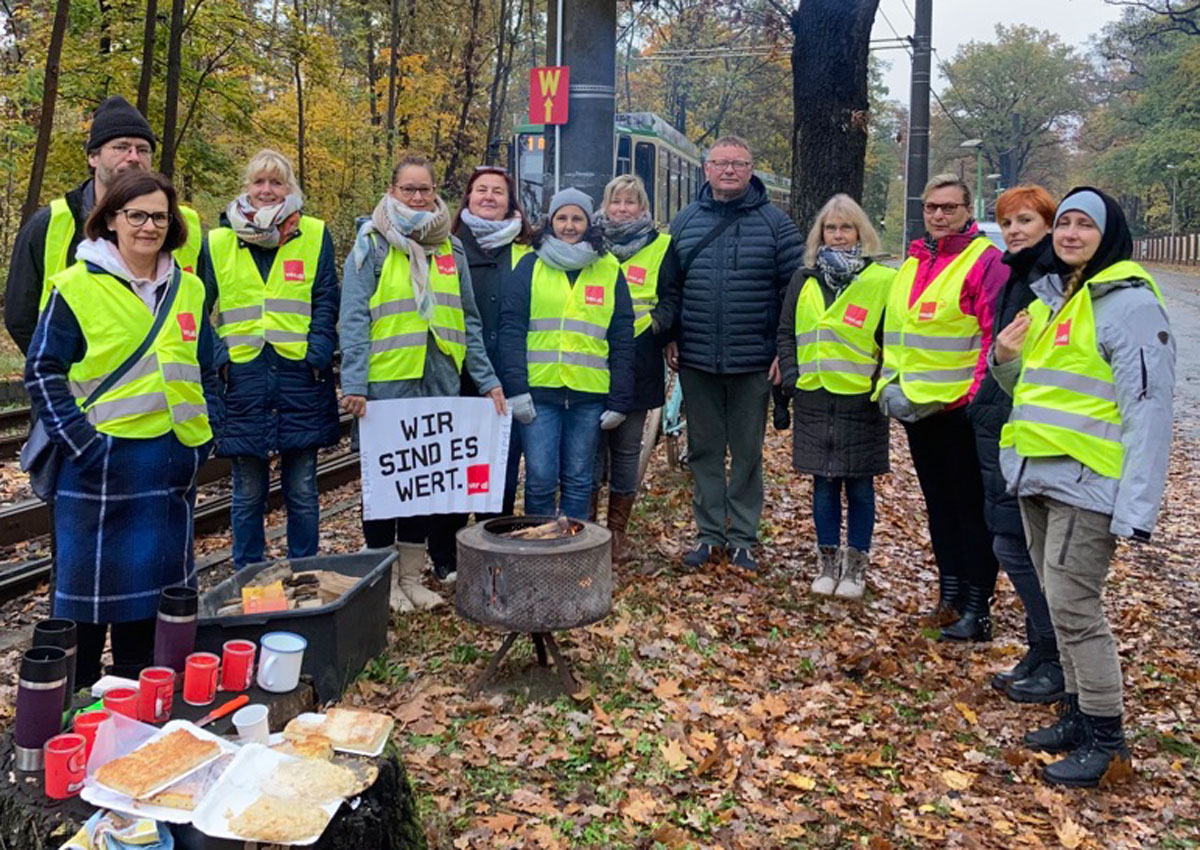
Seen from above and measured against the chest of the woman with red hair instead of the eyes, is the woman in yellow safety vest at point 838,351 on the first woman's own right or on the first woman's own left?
on the first woman's own right

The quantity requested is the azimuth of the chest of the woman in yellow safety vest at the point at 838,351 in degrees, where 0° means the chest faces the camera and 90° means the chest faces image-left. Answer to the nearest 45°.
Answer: approximately 0°

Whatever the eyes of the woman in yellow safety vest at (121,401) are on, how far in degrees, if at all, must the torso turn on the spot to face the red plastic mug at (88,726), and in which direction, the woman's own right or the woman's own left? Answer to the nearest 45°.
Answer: approximately 45° to the woman's own right

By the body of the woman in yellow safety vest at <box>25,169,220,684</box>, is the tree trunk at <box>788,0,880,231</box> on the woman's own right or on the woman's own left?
on the woman's own left

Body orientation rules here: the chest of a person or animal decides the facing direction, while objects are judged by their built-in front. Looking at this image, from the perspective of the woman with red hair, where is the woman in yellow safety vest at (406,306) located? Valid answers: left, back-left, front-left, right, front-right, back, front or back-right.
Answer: front-right

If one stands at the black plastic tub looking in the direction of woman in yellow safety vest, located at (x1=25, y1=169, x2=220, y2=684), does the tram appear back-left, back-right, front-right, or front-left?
back-right

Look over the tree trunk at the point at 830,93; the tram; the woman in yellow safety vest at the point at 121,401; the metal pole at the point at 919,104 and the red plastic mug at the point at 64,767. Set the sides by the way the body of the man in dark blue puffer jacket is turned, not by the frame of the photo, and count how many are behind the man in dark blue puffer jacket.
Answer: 3

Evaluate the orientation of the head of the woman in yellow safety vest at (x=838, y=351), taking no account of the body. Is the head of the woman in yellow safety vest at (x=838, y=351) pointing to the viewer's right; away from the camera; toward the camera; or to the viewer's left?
toward the camera

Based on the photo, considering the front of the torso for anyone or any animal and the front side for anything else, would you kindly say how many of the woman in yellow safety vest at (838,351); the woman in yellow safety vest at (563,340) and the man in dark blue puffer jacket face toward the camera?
3

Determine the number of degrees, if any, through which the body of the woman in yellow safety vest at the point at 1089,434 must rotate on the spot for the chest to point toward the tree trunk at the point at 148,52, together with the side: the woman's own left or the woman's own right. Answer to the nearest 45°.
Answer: approximately 90° to the woman's own right

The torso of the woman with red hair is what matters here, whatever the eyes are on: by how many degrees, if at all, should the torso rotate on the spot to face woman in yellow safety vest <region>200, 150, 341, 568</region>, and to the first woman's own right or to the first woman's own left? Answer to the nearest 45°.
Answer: approximately 45° to the first woman's own right

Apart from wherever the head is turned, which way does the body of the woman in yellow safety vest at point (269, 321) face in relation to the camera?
toward the camera

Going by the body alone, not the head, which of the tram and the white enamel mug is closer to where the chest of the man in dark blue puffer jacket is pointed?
the white enamel mug

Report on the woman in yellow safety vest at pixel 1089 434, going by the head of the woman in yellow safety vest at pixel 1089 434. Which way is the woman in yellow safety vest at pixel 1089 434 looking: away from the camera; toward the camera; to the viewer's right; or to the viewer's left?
toward the camera

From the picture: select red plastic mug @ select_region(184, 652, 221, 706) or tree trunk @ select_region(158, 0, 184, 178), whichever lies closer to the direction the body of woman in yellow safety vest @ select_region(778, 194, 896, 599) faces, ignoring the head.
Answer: the red plastic mug

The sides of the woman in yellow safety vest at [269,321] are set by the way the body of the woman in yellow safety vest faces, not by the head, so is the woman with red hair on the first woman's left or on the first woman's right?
on the first woman's left

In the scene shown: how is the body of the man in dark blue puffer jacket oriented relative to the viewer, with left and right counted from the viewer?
facing the viewer

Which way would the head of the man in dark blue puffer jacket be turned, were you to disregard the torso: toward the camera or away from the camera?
toward the camera

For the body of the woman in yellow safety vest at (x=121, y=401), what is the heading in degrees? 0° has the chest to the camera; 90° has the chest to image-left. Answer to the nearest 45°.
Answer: approximately 315°

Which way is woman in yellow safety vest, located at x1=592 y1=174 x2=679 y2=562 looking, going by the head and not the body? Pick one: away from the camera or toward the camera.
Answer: toward the camera

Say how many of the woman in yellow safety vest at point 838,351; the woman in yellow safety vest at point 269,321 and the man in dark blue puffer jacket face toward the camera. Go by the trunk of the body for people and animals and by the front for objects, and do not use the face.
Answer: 3
